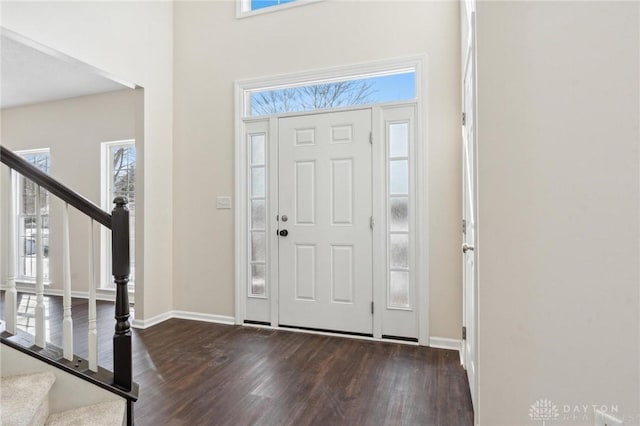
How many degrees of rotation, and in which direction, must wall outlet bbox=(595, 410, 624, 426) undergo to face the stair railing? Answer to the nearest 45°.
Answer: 0° — it already faces it

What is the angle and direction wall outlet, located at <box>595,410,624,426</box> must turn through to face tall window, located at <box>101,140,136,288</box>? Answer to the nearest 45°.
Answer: approximately 45° to its right

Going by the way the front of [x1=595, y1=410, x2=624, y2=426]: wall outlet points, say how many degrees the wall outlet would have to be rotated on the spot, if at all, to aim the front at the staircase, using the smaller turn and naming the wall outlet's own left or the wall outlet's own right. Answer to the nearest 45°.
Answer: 0° — it already faces it

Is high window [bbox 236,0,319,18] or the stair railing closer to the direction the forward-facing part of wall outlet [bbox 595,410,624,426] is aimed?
the stair railing

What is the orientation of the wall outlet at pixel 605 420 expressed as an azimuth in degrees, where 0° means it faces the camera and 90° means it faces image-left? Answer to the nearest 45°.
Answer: approximately 45°

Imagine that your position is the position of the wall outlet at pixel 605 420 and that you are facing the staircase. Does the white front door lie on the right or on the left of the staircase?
right

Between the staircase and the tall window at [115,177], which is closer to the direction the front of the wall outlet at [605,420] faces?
the staircase

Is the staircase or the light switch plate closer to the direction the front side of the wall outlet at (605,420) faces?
the staircase

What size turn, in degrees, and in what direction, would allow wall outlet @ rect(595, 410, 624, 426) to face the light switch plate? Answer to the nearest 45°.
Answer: approximately 45° to its right
